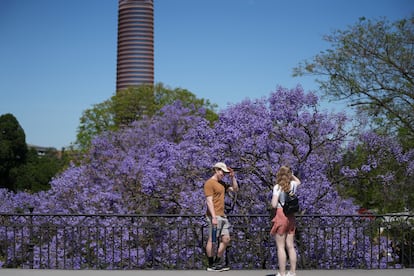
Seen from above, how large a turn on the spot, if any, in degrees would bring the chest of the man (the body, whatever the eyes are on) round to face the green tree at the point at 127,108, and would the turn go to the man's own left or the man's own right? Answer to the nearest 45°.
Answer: approximately 135° to the man's own left

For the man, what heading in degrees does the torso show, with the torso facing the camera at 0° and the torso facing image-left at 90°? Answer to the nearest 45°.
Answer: approximately 315°

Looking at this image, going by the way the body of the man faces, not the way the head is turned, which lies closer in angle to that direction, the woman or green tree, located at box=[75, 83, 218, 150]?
the woman

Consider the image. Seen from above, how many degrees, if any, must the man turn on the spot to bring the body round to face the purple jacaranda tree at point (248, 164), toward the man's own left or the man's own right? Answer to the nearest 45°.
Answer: approximately 135° to the man's own left
